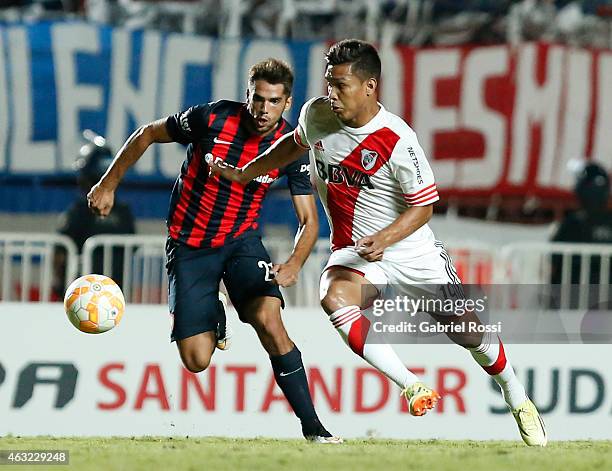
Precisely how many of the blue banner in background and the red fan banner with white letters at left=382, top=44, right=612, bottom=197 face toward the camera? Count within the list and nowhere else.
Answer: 2

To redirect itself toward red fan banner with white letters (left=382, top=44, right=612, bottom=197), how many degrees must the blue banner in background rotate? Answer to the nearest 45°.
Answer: approximately 90° to its left

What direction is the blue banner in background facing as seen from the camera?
toward the camera

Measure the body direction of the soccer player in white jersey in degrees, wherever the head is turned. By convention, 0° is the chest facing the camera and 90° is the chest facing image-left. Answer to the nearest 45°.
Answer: approximately 45°

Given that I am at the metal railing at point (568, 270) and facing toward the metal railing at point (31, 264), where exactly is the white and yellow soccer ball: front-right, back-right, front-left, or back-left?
front-left

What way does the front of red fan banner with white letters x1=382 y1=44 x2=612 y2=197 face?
toward the camera
